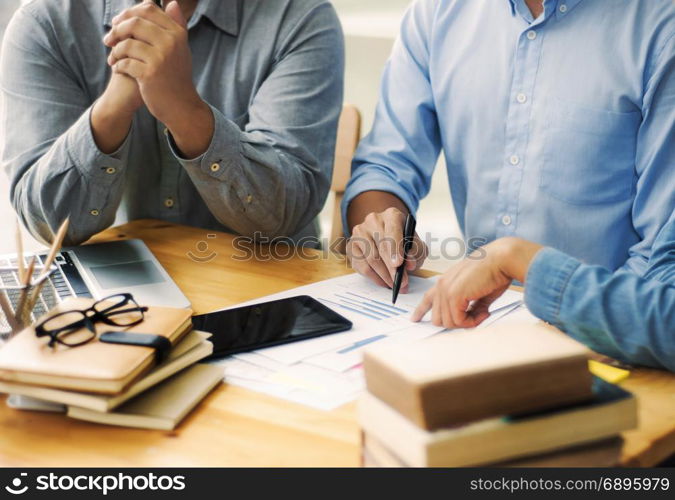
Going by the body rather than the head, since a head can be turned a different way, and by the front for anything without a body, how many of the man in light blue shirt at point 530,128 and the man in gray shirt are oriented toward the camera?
2

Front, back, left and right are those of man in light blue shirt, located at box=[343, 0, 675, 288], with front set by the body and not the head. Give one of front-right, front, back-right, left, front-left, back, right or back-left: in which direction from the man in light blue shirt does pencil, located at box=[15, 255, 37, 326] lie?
front-right

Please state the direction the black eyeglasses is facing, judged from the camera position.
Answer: facing the viewer and to the right of the viewer

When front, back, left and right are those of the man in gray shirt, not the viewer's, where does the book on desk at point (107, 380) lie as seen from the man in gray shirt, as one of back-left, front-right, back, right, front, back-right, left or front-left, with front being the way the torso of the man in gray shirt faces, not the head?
front

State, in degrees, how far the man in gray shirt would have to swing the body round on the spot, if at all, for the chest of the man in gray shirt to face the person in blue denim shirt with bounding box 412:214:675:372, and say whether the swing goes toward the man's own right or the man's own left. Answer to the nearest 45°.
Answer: approximately 45° to the man's own left

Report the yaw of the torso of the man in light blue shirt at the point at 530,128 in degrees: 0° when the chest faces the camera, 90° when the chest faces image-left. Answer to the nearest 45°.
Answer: approximately 0°

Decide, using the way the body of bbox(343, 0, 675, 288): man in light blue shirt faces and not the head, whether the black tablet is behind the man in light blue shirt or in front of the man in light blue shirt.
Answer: in front

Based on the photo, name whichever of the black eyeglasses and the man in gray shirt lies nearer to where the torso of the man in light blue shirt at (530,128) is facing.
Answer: the black eyeglasses

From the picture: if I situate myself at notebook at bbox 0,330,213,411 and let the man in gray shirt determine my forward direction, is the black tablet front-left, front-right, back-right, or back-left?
front-right

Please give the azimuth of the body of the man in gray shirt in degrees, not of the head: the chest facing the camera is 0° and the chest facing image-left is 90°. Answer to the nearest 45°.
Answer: approximately 0°

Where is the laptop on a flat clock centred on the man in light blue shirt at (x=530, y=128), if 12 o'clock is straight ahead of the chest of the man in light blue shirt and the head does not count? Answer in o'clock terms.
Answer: The laptop is roughly at 2 o'clock from the man in light blue shirt.

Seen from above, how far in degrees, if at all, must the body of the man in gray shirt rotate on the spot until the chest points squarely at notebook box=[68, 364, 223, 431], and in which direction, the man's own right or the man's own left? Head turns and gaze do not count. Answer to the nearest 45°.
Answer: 0° — they already face it

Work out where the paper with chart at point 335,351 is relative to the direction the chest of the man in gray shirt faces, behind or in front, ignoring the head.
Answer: in front
